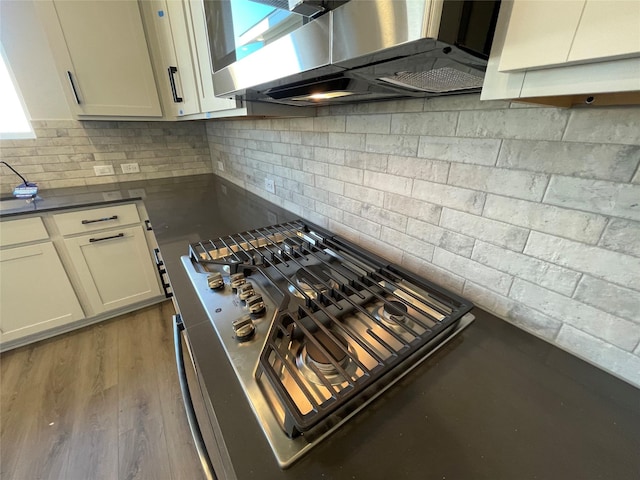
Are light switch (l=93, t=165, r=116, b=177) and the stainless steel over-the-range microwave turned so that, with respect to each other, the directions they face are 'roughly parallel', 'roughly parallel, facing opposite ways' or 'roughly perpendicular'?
roughly perpendicular

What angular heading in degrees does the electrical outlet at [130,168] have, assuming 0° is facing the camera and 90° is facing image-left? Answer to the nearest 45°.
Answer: approximately 0°

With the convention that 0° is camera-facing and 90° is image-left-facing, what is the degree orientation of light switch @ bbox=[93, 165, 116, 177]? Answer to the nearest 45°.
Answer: approximately 0°

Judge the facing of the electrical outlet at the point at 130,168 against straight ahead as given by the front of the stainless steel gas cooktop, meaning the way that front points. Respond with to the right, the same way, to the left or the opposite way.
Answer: to the left

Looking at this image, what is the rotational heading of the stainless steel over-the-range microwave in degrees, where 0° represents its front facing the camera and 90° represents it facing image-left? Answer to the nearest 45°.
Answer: approximately 45°

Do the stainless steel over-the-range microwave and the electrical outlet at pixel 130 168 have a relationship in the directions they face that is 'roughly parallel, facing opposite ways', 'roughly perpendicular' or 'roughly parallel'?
roughly perpendicular

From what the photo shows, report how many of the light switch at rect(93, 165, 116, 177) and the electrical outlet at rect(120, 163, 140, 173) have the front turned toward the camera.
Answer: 2

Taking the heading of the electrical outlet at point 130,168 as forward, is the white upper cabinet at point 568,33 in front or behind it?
in front
